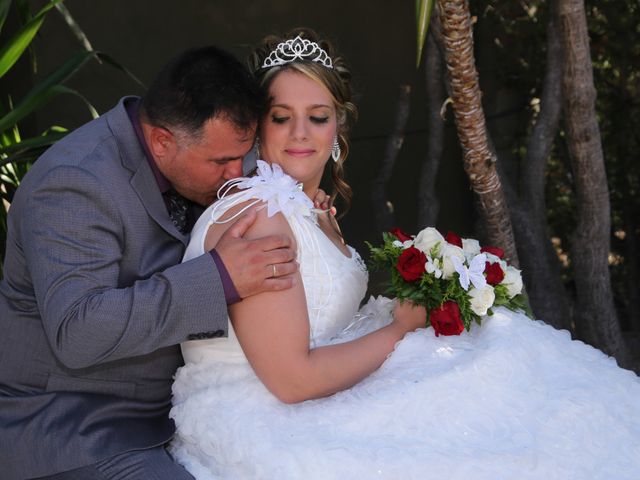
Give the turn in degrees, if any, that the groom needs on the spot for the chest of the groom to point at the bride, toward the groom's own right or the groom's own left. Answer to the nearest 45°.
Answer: approximately 45° to the groom's own right

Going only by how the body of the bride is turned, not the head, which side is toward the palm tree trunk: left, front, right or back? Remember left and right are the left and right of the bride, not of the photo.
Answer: left

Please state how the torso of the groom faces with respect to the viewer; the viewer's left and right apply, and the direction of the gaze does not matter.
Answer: facing to the right of the viewer
